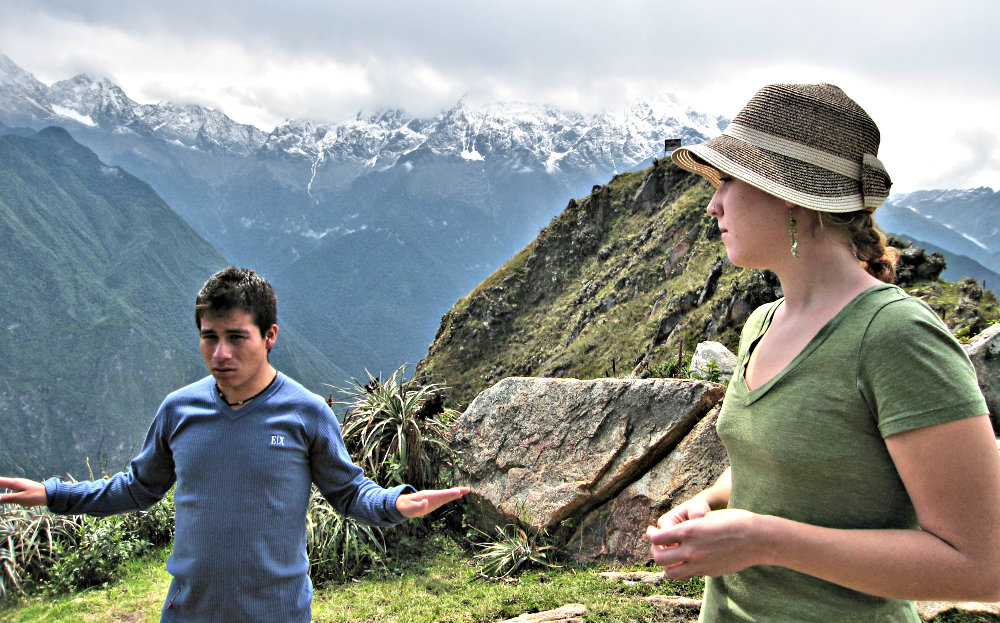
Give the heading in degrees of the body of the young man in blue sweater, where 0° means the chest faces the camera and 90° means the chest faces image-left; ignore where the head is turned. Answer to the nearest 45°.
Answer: approximately 0°

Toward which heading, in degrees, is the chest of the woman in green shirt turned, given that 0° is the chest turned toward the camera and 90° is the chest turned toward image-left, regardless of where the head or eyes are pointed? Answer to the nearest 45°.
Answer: approximately 45°

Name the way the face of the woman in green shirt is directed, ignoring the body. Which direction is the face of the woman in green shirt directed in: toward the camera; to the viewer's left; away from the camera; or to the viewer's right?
to the viewer's left

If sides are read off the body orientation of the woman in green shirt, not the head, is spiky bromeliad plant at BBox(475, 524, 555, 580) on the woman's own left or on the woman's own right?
on the woman's own right

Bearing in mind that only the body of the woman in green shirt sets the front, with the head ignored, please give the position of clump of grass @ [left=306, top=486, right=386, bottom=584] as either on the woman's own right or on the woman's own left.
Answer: on the woman's own right

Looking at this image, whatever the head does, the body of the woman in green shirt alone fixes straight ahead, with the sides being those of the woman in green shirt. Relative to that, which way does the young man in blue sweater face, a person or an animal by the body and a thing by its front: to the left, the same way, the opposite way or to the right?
to the left

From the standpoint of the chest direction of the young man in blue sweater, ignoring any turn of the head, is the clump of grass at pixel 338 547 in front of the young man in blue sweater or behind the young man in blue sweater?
behind

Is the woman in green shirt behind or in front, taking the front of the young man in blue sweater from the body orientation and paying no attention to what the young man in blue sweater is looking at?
in front

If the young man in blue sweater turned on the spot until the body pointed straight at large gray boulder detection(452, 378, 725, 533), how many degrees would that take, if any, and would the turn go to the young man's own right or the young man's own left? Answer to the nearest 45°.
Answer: approximately 135° to the young man's own left
